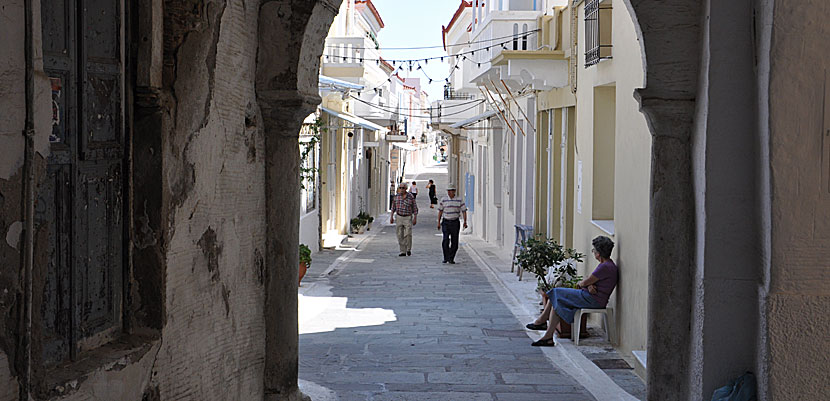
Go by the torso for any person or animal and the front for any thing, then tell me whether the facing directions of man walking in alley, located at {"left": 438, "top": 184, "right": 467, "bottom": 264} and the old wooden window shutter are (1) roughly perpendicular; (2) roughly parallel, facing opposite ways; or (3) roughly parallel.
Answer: roughly perpendicular

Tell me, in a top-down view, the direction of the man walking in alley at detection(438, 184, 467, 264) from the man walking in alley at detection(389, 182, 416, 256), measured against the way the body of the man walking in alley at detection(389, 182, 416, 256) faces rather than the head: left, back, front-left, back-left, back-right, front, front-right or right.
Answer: front-left

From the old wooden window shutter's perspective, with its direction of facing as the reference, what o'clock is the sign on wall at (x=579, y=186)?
The sign on wall is roughly at 9 o'clock from the old wooden window shutter.

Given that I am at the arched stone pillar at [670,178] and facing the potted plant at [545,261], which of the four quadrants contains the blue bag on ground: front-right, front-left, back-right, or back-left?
back-right

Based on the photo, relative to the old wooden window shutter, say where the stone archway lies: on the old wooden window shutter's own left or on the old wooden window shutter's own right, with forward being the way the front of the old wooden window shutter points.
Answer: on the old wooden window shutter's own left

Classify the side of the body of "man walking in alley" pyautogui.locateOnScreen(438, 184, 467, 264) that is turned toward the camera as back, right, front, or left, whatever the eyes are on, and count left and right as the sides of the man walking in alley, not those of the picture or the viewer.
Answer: front

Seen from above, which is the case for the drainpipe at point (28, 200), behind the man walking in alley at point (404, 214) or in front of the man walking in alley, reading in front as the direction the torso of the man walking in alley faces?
in front

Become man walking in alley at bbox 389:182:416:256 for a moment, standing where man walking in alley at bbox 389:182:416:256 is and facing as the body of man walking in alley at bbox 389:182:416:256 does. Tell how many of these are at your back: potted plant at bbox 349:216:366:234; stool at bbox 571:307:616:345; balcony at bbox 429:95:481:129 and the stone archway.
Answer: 2

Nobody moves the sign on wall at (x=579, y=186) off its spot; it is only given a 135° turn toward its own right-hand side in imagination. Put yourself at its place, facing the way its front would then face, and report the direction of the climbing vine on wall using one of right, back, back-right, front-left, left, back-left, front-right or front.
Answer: left

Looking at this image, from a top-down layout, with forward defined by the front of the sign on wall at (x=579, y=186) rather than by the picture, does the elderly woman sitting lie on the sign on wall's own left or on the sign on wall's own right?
on the sign on wall's own left

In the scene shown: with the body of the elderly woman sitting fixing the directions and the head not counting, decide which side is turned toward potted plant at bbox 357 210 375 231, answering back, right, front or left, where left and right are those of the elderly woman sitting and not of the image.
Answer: right

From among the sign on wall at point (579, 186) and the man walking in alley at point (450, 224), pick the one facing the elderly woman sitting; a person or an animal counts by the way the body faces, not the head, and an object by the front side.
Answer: the man walking in alley

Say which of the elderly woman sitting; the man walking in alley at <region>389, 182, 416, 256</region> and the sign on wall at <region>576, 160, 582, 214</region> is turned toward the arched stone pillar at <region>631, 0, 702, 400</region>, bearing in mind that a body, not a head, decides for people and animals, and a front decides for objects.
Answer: the man walking in alley

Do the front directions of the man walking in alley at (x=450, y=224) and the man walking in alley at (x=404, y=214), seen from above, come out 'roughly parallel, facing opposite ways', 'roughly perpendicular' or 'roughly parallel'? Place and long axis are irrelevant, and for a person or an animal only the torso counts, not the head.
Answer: roughly parallel

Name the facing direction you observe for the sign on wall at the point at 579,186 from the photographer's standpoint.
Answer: facing to the left of the viewer

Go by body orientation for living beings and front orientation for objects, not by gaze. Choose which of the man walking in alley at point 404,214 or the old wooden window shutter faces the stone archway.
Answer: the man walking in alley

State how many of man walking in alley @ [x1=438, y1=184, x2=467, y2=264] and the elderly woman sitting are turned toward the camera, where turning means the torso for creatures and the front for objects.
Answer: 1

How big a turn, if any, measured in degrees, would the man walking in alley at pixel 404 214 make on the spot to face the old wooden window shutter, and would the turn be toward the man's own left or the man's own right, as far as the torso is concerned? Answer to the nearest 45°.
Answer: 0° — they already face it

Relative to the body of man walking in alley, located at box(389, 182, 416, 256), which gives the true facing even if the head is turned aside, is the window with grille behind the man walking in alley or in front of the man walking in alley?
in front

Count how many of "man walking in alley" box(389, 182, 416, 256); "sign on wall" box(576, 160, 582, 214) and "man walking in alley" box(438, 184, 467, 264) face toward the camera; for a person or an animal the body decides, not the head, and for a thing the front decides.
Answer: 2
